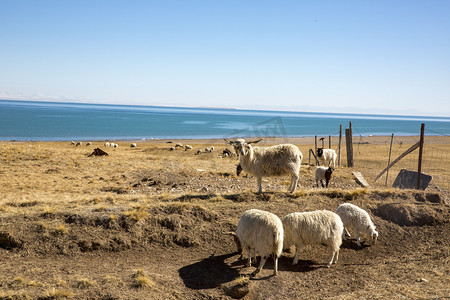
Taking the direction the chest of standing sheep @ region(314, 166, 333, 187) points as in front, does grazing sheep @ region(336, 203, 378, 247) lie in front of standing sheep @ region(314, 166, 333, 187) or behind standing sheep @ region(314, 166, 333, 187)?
in front

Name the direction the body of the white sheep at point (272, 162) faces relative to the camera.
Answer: to the viewer's left

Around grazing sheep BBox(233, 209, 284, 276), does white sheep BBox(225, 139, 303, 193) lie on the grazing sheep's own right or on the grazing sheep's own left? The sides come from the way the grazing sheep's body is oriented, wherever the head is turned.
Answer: on the grazing sheep's own right

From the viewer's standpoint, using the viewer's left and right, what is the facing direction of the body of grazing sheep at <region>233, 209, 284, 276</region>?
facing away from the viewer and to the left of the viewer

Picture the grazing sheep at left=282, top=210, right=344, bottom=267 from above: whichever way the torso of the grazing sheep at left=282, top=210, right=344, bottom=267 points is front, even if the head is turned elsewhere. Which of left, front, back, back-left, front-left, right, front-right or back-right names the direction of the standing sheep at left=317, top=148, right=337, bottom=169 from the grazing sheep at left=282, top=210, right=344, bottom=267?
right

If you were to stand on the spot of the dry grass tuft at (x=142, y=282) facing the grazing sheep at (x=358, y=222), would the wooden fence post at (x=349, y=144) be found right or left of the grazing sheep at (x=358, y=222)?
left

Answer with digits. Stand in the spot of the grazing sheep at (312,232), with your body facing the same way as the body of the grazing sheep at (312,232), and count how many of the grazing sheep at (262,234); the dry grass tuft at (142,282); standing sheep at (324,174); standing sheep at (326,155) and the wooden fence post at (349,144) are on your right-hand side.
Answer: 3

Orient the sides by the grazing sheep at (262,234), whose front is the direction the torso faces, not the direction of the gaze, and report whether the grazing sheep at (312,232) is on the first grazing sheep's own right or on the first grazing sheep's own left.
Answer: on the first grazing sheep's own right

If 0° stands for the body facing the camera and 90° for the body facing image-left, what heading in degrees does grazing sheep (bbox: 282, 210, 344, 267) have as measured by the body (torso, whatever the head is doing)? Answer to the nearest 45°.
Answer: approximately 90°
